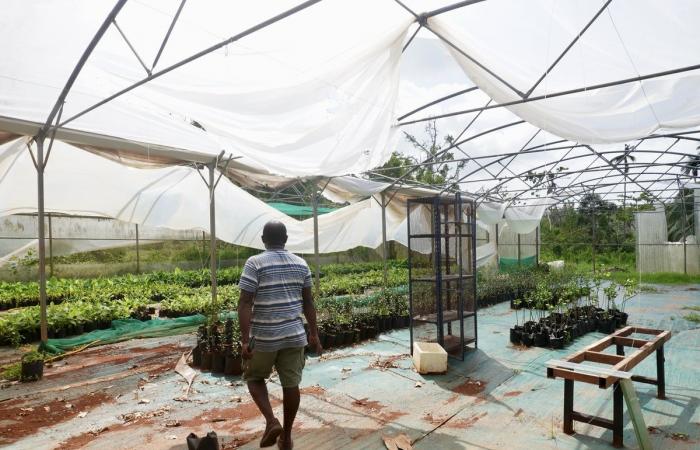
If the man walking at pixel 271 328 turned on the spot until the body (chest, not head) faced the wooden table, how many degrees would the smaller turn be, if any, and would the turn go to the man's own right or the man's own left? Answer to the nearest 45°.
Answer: approximately 90° to the man's own right

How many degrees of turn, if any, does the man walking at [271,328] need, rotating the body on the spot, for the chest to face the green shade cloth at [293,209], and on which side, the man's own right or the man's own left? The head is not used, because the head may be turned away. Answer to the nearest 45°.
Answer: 0° — they already face it

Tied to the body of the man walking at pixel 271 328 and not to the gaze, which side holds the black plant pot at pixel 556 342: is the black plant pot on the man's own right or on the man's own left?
on the man's own right

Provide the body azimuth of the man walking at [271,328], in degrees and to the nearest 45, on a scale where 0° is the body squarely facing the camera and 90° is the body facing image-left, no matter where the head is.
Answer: approximately 180°

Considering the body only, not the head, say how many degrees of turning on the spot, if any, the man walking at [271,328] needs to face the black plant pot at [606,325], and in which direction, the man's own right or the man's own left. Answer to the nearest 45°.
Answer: approximately 45° to the man's own right

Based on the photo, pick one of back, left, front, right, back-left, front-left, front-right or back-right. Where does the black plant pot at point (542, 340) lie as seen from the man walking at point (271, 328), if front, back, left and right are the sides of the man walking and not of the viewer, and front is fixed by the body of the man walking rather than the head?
front-right
